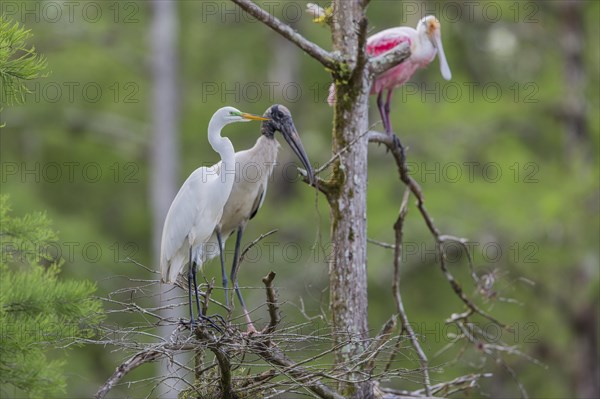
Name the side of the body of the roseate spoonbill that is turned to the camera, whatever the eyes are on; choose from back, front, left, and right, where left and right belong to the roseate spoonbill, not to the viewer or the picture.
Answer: right

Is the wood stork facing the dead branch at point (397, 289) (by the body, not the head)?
yes

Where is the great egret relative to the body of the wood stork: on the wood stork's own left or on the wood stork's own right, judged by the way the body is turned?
on the wood stork's own right

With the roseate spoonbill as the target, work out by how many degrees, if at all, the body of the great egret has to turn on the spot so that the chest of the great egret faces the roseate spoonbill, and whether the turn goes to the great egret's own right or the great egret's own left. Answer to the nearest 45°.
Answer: approximately 45° to the great egret's own left

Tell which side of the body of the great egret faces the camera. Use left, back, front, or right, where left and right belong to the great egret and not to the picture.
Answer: right

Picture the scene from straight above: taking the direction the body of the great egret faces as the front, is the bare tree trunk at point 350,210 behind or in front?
in front
